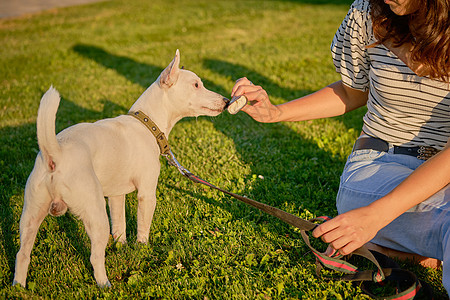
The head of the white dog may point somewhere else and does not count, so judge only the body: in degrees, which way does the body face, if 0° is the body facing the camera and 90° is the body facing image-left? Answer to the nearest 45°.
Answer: approximately 225°
